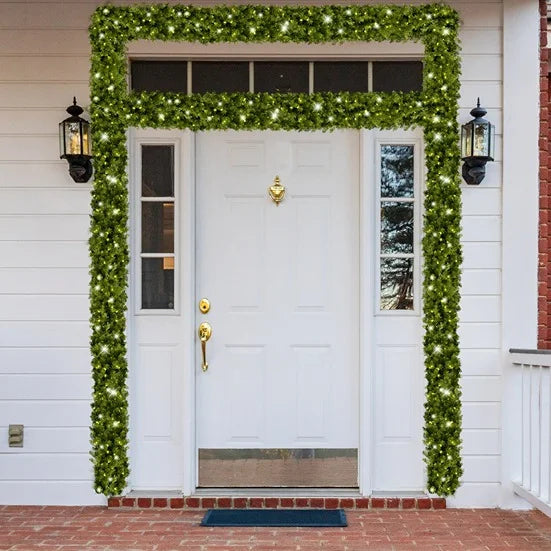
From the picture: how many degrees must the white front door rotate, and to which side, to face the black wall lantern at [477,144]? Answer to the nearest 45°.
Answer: approximately 90° to its left

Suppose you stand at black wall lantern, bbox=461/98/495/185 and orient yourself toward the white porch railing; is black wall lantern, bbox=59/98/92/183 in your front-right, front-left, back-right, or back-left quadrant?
back-right

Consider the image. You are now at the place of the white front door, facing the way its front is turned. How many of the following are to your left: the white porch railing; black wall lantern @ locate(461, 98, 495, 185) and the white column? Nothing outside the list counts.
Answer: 3

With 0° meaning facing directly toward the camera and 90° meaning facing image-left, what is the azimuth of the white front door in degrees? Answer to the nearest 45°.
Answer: approximately 0°

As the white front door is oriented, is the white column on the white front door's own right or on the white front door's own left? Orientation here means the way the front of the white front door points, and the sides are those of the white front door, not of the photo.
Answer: on the white front door's own left

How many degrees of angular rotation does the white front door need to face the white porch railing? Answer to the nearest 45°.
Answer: approximately 90° to its left

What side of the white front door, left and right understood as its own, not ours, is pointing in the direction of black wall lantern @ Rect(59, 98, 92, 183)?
right
